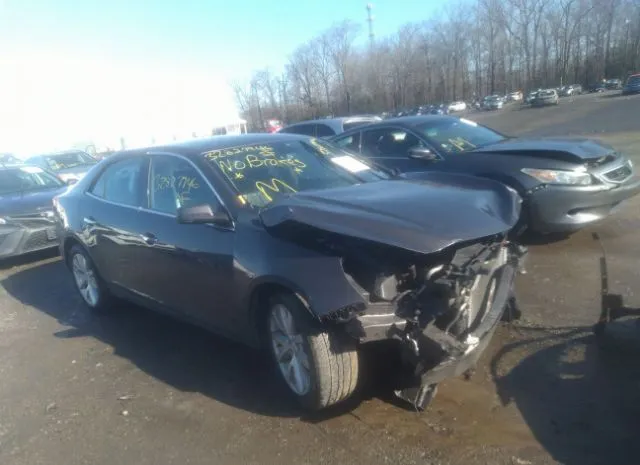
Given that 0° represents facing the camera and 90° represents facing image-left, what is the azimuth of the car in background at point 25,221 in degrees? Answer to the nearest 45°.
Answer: approximately 315°

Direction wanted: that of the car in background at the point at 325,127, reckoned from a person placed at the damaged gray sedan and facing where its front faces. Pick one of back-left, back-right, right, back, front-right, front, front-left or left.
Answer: back-left

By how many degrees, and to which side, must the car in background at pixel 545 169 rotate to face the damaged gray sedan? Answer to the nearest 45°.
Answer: approximately 90° to its right

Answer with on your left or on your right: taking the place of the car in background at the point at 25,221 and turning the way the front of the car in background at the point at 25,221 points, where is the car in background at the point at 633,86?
on your left

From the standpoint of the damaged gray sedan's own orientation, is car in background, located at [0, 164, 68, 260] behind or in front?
behind

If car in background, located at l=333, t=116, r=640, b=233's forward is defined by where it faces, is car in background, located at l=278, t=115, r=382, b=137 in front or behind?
behind
